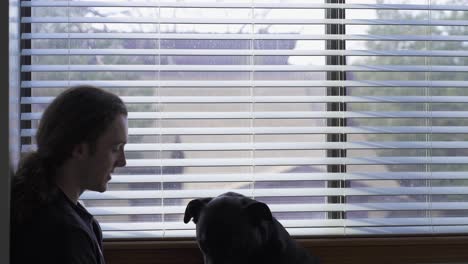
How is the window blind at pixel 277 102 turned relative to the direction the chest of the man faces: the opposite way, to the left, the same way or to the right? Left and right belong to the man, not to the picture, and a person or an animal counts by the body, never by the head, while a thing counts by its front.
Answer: to the right

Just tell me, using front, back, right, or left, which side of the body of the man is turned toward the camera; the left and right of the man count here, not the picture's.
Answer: right

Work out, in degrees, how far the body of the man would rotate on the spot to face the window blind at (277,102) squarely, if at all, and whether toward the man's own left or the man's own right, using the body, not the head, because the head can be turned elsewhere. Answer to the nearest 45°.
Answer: approximately 45° to the man's own left

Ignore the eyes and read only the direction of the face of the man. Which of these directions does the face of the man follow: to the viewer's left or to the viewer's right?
to the viewer's right

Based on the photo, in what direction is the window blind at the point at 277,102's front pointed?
toward the camera

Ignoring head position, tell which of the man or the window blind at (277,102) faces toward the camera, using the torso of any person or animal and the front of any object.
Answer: the window blind

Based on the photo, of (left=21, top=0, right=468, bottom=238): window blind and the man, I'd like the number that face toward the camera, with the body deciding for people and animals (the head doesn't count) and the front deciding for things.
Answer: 1

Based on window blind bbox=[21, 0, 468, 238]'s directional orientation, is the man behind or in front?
in front
